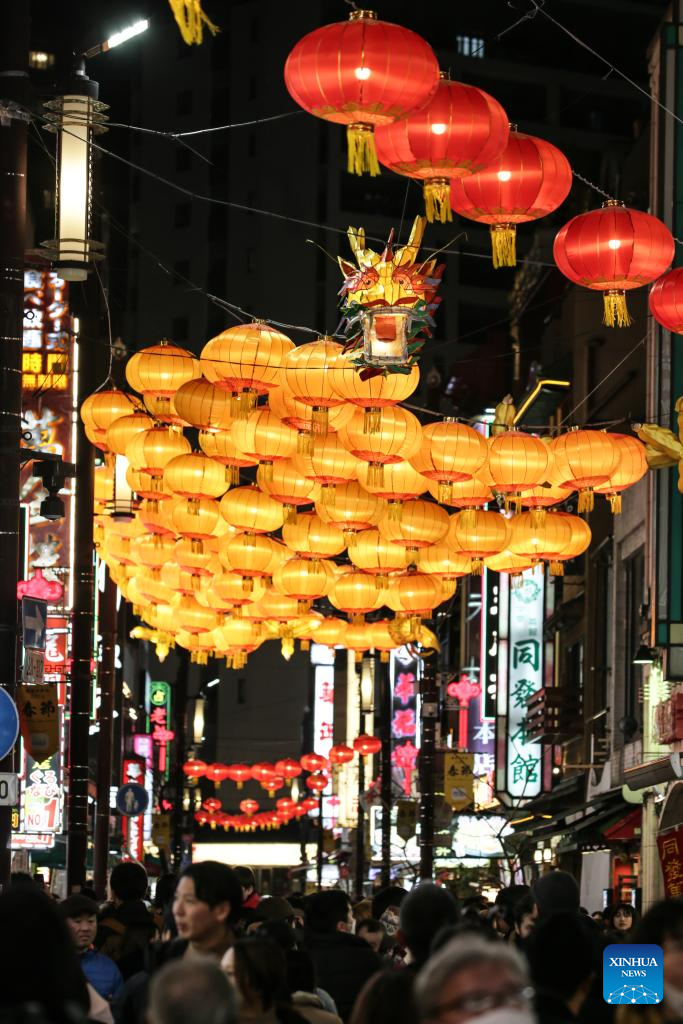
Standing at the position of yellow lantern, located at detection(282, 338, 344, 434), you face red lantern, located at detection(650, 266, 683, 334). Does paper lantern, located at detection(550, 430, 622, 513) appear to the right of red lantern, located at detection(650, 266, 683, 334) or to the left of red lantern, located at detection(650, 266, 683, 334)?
left

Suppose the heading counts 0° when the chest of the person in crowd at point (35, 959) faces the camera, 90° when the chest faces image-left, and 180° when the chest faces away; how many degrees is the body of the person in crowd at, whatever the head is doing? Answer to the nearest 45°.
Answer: approximately 180°

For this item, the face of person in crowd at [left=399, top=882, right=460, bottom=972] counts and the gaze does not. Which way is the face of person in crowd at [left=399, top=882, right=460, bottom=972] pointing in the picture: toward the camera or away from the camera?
away from the camera

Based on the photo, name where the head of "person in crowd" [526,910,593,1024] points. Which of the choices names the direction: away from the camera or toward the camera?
away from the camera

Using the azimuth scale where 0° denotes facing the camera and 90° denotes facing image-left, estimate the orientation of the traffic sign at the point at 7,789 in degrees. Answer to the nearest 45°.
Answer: approximately 0°
